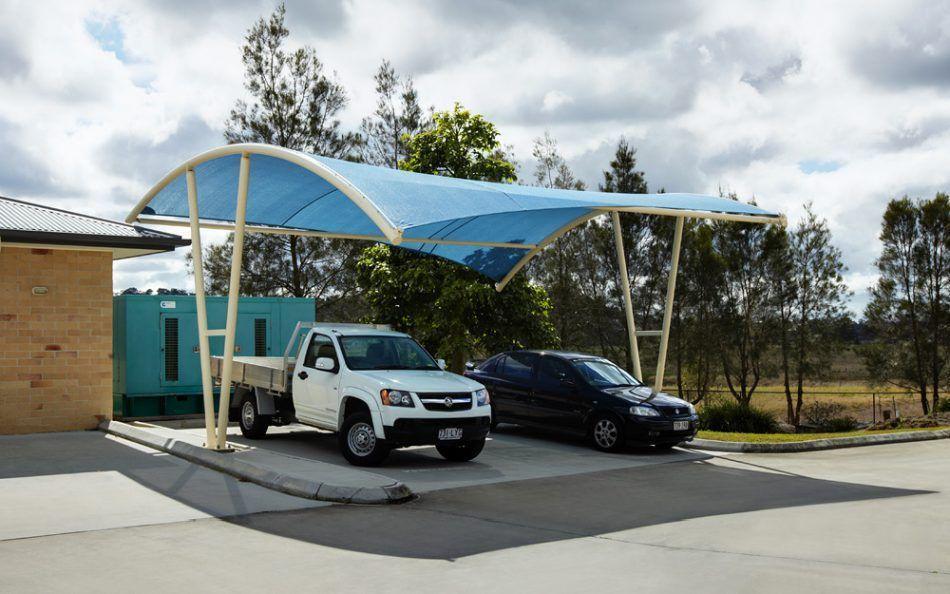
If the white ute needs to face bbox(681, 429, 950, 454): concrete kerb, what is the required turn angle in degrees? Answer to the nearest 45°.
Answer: approximately 45° to its left

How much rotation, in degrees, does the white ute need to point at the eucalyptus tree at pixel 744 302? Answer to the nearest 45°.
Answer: approximately 90° to its left

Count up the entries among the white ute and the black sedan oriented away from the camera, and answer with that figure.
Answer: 0

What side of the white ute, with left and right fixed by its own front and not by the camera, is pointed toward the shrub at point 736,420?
left

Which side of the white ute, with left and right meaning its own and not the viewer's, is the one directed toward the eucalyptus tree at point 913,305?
left

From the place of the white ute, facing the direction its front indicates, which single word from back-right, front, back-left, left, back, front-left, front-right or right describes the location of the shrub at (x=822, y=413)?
left

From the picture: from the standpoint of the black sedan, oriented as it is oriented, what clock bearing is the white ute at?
The white ute is roughly at 3 o'clock from the black sedan.

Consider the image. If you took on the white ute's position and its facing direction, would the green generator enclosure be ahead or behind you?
behind

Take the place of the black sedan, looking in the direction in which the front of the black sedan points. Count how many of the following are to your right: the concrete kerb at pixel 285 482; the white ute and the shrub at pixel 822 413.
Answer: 2

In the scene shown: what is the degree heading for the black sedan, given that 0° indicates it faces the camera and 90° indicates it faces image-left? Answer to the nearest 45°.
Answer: approximately 315°

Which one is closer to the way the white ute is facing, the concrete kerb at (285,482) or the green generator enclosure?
the concrete kerb
